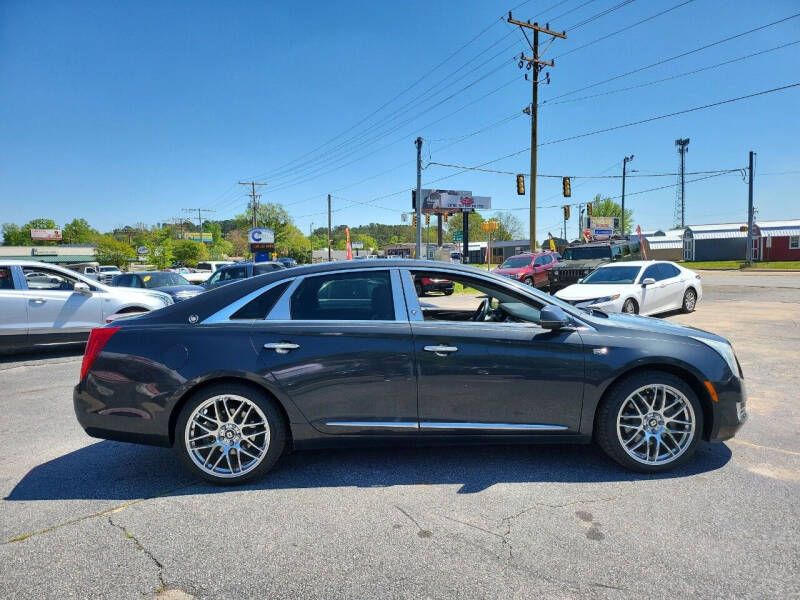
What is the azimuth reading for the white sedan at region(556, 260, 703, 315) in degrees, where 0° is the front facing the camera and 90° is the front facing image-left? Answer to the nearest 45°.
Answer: approximately 45°

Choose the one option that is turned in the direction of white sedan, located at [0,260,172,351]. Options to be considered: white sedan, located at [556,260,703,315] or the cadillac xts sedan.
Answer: white sedan, located at [556,260,703,315]

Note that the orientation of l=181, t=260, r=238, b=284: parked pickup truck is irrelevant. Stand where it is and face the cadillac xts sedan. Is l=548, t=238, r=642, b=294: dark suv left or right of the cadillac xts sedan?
left

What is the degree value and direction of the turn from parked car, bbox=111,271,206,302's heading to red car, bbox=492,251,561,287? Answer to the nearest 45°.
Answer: approximately 45° to its left

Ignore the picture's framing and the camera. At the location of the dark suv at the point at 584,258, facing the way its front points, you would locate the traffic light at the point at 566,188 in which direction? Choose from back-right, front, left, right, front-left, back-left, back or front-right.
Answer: back-right

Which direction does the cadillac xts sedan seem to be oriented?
to the viewer's right

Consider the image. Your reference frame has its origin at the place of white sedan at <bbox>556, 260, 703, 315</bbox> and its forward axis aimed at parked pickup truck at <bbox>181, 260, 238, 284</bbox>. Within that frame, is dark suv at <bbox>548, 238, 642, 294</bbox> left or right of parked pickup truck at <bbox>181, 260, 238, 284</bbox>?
right

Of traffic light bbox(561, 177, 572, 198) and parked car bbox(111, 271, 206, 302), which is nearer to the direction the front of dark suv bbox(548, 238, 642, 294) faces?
the parked car

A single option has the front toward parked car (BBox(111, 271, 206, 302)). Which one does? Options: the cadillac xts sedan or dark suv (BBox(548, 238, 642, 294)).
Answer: the dark suv
